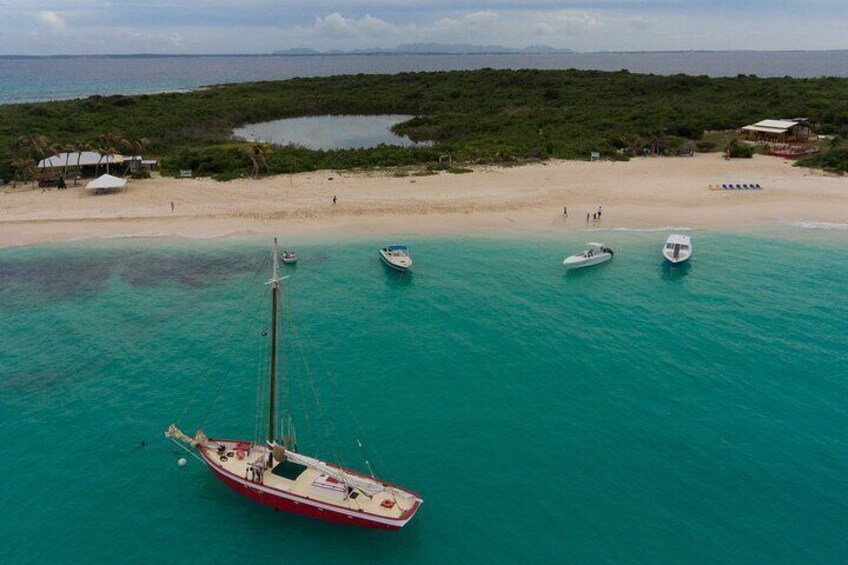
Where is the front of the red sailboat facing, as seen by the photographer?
facing away from the viewer and to the left of the viewer
